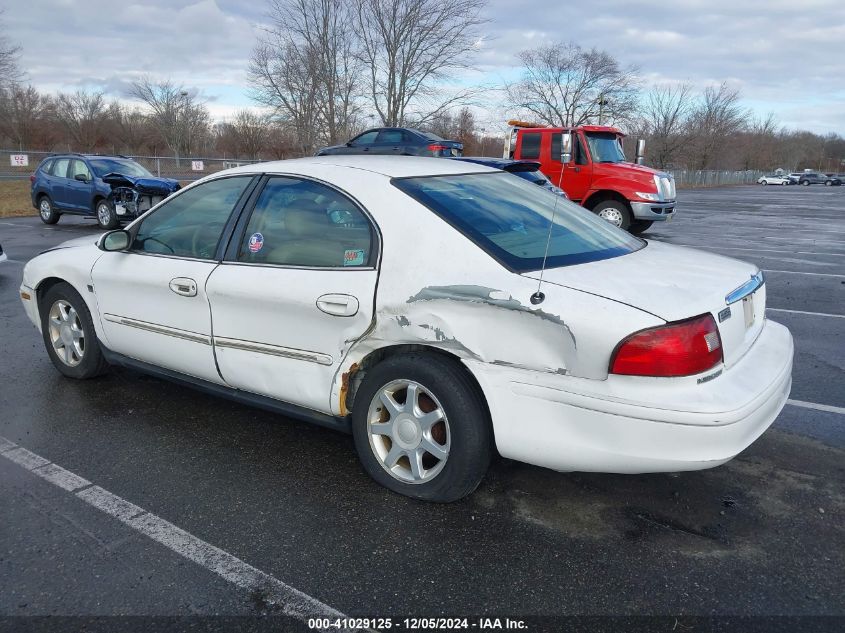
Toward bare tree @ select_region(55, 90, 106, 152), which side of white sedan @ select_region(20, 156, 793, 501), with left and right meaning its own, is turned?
front

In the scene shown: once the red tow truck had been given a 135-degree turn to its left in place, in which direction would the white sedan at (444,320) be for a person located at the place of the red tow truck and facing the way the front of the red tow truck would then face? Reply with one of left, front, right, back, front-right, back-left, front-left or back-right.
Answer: back

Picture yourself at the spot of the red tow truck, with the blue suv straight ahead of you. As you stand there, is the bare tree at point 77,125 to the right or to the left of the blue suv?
right

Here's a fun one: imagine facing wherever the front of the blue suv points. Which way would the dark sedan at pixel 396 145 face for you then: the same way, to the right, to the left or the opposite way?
the opposite way

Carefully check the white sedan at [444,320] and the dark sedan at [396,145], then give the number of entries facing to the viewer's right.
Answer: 0

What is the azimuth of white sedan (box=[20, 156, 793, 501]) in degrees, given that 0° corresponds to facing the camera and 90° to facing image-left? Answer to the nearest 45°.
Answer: approximately 135°

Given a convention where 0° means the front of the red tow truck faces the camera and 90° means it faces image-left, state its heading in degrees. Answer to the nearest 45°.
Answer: approximately 315°

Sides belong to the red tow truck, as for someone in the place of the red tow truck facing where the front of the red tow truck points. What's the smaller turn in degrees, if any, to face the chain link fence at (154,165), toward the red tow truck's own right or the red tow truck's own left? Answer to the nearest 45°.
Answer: approximately 180°

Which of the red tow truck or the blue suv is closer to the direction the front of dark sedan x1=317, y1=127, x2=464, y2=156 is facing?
the blue suv

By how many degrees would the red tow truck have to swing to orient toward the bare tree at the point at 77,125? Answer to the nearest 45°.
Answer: approximately 180°

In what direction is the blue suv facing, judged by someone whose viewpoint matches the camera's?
facing the viewer and to the right of the viewer

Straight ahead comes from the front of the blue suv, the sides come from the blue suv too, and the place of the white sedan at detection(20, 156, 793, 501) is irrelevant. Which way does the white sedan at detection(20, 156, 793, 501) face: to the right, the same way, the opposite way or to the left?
the opposite way

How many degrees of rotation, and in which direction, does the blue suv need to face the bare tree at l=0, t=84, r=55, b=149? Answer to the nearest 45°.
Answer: approximately 135° to its left

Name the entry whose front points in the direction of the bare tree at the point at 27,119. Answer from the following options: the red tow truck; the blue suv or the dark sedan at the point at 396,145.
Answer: the dark sedan

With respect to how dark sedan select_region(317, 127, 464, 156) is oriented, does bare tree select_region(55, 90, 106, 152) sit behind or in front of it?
in front

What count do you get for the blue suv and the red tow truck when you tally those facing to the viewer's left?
0

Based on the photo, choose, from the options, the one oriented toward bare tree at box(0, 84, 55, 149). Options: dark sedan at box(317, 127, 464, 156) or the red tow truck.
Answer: the dark sedan
